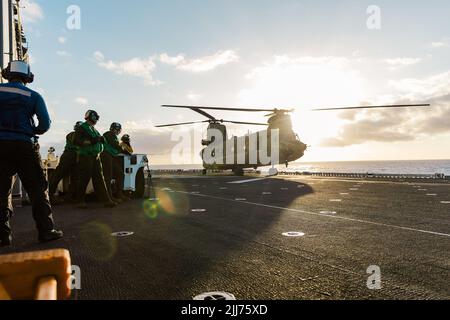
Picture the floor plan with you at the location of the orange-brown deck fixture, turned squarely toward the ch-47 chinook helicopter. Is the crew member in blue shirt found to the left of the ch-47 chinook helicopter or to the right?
left

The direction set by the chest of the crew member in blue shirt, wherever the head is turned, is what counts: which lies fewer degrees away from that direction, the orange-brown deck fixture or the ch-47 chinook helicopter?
the ch-47 chinook helicopter

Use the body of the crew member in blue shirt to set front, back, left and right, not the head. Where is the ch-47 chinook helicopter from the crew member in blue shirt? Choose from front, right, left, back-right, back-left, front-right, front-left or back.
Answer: front-right
